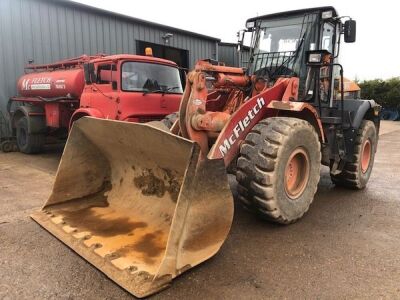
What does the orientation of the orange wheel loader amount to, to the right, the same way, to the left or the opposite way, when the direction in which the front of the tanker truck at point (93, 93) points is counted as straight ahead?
to the right

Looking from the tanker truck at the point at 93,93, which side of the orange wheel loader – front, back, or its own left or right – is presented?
right

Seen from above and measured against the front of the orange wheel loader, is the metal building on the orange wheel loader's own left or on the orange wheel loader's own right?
on the orange wheel loader's own right

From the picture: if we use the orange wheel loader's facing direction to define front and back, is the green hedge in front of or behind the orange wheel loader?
behind

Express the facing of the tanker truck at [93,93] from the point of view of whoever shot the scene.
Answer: facing the viewer and to the right of the viewer

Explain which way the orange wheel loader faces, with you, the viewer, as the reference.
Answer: facing the viewer and to the left of the viewer

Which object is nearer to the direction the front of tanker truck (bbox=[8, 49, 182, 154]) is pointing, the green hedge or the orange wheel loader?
the orange wheel loader

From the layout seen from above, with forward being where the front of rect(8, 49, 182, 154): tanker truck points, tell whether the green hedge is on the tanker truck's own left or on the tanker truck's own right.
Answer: on the tanker truck's own left

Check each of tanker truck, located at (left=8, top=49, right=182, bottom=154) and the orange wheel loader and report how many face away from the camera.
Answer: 0

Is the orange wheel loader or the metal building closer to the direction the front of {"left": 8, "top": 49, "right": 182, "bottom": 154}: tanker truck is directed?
the orange wheel loader

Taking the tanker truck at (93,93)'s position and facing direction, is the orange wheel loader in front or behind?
in front
